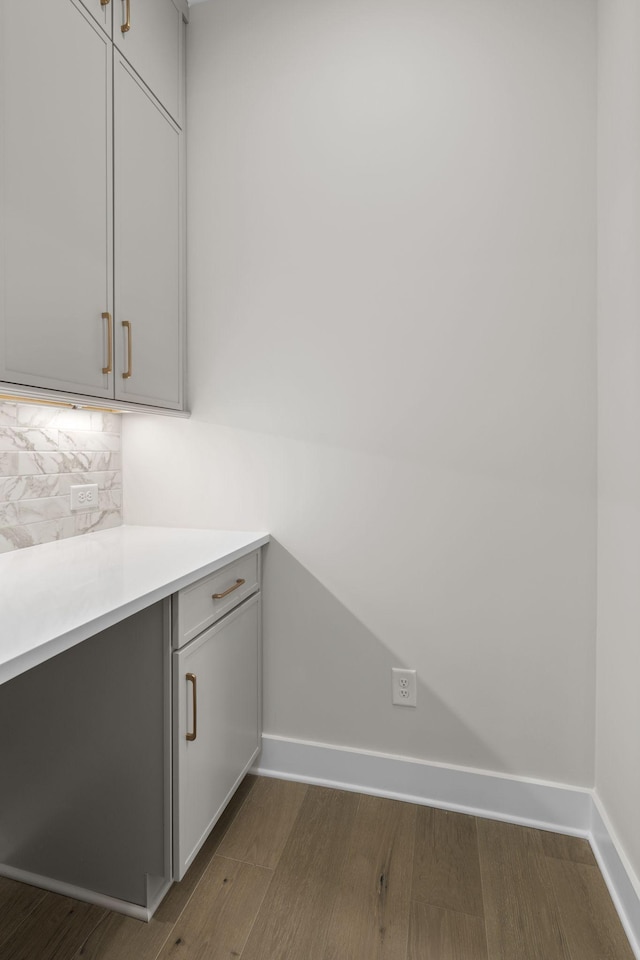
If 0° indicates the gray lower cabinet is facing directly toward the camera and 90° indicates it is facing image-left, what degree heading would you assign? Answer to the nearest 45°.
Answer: approximately 315°
